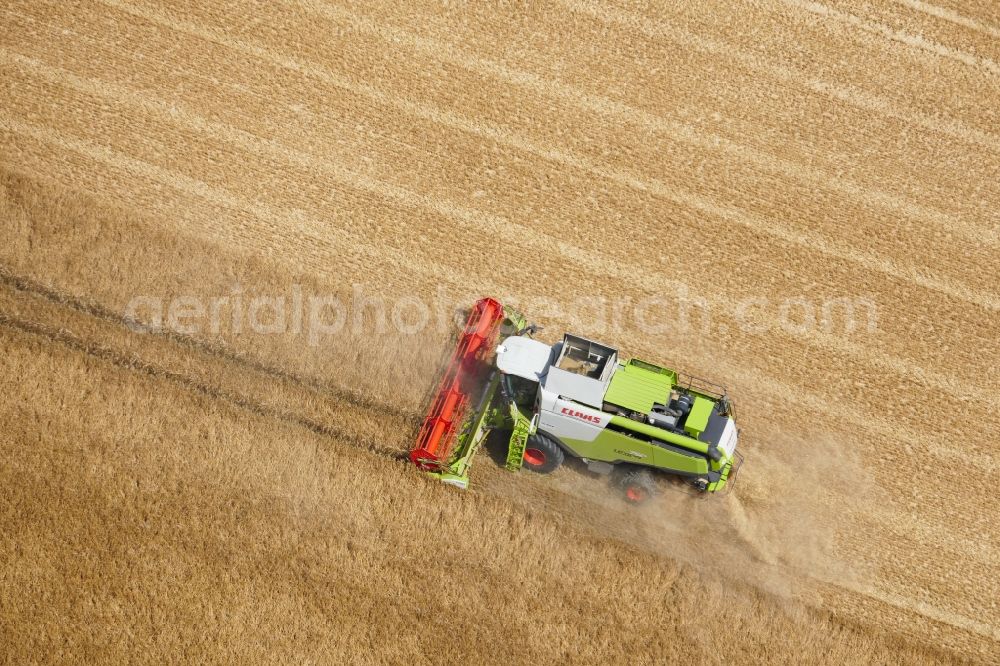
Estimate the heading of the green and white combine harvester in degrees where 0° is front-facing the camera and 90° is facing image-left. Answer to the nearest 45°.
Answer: approximately 135°
